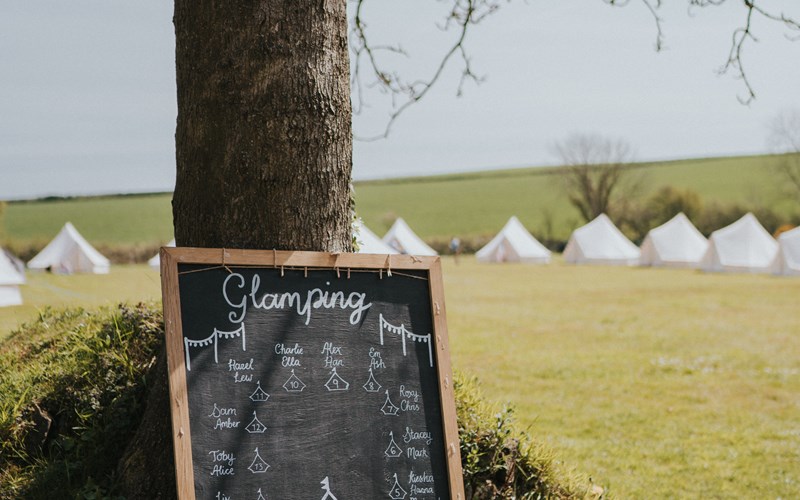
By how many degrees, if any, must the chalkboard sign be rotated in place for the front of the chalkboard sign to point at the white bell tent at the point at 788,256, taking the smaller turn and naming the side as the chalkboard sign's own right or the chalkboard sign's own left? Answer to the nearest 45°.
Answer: approximately 135° to the chalkboard sign's own left

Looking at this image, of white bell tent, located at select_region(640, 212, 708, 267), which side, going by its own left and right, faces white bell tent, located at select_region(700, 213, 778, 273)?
left

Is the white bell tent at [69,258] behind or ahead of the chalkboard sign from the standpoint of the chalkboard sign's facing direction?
behind

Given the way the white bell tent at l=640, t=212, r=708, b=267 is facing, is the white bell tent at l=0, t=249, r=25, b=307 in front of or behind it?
in front

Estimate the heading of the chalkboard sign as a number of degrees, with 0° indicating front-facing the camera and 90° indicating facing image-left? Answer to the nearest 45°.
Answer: approximately 0°
